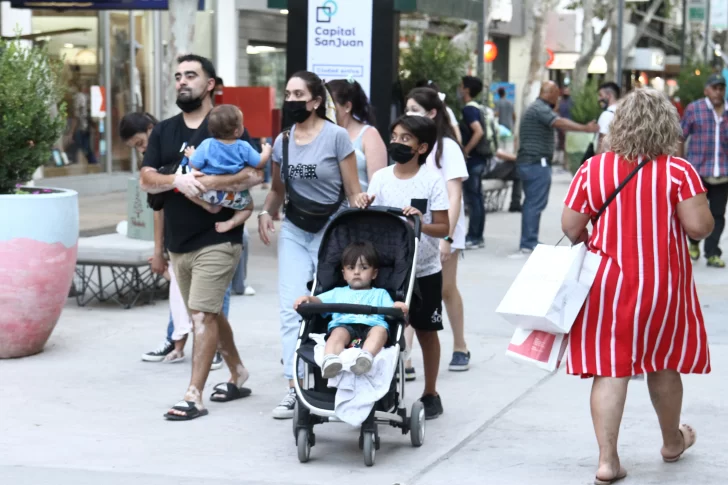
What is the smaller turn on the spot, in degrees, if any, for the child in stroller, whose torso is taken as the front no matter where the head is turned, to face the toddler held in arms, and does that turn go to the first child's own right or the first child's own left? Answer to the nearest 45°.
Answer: approximately 135° to the first child's own right

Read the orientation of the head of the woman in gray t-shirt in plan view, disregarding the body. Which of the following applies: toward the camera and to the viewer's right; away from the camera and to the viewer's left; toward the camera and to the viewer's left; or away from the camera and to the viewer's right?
toward the camera and to the viewer's left

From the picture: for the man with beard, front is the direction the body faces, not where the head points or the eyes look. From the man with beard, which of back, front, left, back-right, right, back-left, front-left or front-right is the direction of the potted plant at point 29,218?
right

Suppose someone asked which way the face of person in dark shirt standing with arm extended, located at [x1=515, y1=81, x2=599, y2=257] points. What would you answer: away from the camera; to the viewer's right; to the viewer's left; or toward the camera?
to the viewer's right

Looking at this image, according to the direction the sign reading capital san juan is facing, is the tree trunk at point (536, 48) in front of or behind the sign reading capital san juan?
behind

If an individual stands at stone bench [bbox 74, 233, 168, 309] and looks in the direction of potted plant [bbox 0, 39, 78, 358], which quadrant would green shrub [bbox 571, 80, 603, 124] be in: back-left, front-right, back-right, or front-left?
back-left

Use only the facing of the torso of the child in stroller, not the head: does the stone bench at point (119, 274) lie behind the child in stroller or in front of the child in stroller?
behind

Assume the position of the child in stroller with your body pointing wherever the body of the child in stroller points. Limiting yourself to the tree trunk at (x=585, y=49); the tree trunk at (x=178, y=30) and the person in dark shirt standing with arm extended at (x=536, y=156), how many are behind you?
3

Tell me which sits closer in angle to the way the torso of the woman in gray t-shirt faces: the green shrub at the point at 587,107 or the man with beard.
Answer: the man with beard

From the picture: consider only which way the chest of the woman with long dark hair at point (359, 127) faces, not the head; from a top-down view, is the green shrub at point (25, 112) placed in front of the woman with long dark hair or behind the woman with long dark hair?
in front
